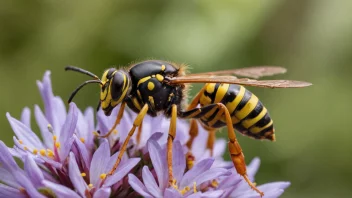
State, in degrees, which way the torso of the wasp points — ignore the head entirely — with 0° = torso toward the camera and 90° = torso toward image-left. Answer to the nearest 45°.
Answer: approximately 90°
